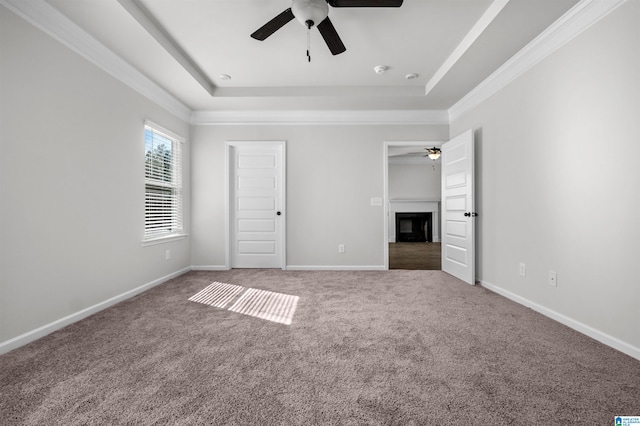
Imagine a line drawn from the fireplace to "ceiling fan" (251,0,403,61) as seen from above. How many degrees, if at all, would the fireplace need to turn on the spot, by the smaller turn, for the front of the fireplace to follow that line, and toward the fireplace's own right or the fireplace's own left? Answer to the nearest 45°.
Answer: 0° — it already faces it

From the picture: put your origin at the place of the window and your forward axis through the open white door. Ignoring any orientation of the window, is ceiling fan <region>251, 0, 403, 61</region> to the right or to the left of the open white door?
right

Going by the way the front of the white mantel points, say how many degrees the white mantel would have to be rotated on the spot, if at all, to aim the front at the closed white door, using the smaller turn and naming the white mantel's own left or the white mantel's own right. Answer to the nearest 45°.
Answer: approximately 45° to the white mantel's own right

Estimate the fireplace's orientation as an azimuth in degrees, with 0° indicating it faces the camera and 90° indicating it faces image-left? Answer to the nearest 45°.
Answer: approximately 0°

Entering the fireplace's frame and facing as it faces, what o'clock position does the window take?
The window is roughly at 1 o'clock from the fireplace.

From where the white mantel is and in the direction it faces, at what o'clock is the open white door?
The open white door is roughly at 12 o'clock from the white mantel.
